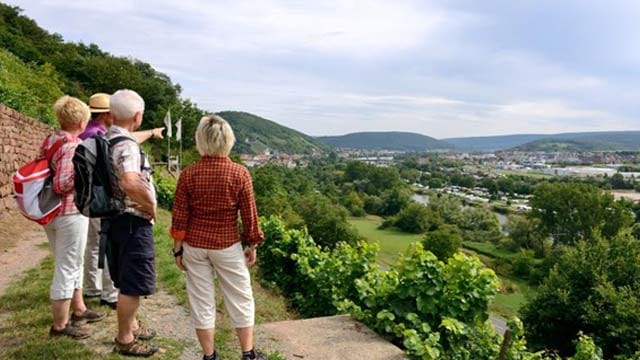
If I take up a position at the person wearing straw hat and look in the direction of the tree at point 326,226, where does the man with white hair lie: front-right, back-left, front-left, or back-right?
back-right

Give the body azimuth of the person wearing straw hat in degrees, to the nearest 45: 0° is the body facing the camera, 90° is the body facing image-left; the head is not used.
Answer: approximately 270°

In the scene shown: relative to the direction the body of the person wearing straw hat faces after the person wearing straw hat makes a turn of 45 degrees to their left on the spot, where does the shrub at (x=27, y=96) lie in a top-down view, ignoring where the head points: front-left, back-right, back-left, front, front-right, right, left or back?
front-left

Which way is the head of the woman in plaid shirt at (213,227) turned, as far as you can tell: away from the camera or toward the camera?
away from the camera

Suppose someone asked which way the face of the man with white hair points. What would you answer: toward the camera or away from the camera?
away from the camera

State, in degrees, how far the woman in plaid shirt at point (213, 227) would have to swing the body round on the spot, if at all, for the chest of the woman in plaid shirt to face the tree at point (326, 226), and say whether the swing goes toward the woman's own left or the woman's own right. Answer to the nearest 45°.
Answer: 0° — they already face it

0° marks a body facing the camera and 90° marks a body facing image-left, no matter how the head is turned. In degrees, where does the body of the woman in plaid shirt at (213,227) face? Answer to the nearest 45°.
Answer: approximately 180°

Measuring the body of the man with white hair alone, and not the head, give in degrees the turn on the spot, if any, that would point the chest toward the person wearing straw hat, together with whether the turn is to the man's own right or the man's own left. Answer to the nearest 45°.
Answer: approximately 90° to the man's own left
